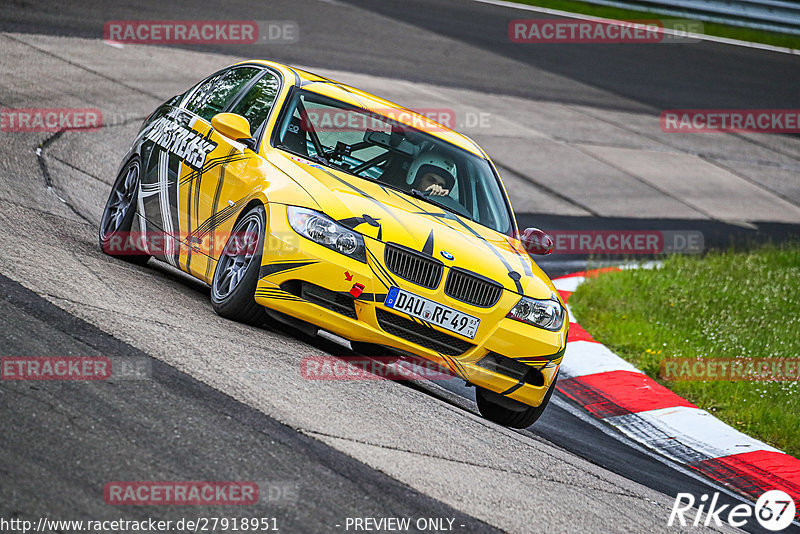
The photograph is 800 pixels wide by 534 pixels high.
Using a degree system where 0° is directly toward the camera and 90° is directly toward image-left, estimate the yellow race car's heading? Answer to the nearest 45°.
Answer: approximately 315°
